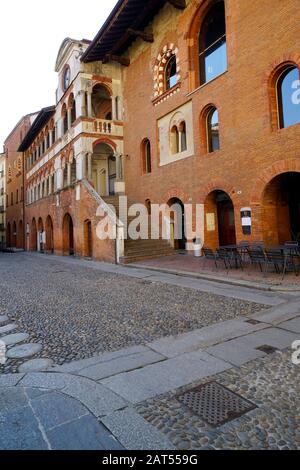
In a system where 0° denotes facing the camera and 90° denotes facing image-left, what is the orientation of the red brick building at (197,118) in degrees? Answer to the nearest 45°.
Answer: approximately 45°

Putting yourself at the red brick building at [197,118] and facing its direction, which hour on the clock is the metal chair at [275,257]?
The metal chair is roughly at 10 o'clock from the red brick building.

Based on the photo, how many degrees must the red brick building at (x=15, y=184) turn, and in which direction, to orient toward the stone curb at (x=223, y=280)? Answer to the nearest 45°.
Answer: approximately 45° to its left

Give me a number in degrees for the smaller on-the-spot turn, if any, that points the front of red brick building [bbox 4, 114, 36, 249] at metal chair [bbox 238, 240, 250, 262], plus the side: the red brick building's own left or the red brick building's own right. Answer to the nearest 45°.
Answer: approximately 45° to the red brick building's own left

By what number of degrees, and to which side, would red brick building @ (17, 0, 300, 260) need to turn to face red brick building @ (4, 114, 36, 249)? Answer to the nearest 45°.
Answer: approximately 90° to its right

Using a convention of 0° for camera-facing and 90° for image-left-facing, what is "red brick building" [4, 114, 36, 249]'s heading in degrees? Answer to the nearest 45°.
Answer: approximately 45°

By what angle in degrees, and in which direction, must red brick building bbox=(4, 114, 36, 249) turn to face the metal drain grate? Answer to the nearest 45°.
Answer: approximately 45° to its left

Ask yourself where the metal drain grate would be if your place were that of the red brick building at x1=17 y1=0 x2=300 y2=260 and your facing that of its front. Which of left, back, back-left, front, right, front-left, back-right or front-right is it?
front-left
